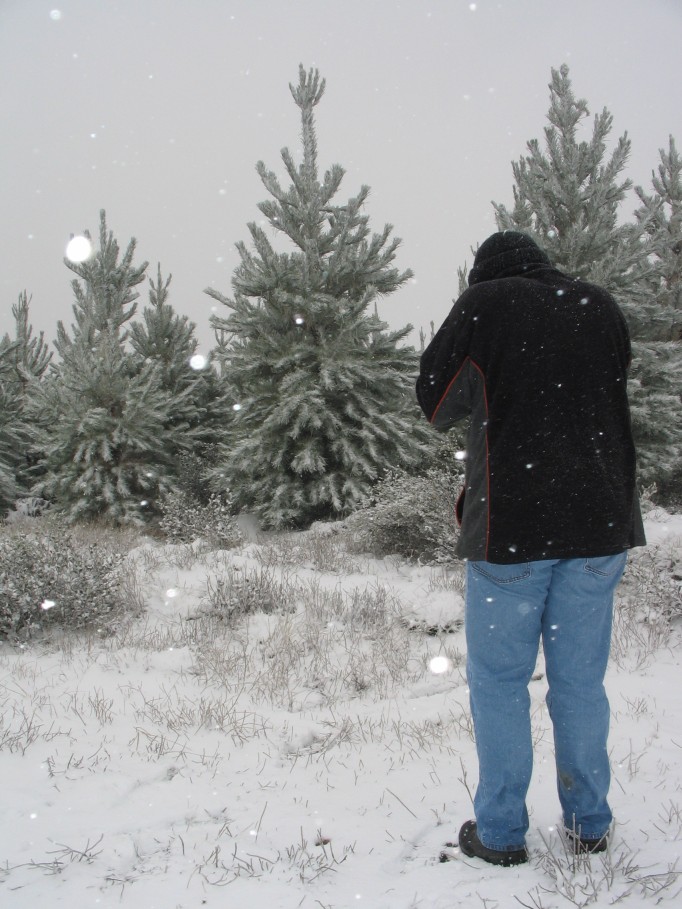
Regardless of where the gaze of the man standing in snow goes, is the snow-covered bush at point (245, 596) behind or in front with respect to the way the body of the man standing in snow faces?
in front

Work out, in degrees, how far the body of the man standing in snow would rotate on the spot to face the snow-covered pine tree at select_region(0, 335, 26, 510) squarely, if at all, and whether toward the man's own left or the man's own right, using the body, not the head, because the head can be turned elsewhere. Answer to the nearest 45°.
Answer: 0° — they already face it

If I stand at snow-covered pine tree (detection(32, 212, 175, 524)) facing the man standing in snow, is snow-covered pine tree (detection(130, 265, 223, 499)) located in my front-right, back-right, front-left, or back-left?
back-left

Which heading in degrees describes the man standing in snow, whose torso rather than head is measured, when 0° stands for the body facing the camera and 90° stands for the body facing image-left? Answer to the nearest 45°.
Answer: approximately 135°

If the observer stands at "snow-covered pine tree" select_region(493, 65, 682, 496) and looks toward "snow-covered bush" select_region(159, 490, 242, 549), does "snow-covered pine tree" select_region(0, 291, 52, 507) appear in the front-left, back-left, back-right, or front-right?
front-right

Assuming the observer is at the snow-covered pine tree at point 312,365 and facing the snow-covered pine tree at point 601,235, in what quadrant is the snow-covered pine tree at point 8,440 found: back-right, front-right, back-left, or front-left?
back-left

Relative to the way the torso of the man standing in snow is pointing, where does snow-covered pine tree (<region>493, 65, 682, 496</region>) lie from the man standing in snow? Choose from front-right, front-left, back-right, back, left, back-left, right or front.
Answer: front-right

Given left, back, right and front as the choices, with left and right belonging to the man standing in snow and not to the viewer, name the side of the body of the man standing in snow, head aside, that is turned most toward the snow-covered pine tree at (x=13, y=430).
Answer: front

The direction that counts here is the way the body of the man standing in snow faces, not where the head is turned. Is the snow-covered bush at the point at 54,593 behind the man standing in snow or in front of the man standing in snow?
in front
